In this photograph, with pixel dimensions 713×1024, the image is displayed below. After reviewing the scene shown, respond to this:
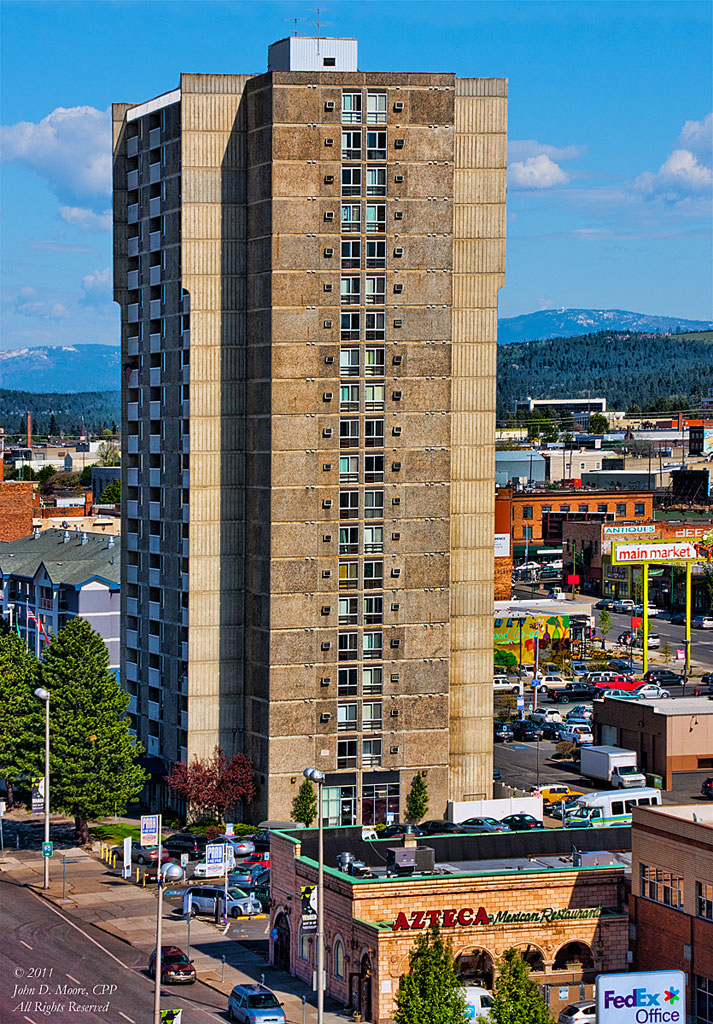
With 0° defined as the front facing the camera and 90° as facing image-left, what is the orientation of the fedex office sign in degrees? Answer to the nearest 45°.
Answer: approximately 0°
